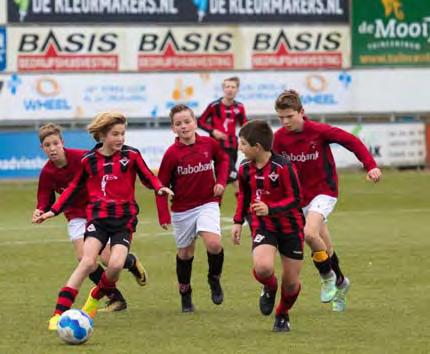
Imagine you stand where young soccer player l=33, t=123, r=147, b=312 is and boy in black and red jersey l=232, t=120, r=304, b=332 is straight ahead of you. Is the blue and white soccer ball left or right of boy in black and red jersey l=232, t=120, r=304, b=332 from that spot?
right

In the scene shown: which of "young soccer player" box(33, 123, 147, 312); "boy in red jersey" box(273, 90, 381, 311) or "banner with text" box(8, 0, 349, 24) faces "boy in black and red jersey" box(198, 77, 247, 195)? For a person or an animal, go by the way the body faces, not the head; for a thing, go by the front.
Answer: the banner with text

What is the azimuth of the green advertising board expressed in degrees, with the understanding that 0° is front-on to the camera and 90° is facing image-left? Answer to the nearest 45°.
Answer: approximately 0°

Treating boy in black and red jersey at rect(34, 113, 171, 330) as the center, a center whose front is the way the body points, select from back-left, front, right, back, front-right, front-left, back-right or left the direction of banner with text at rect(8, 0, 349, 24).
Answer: back

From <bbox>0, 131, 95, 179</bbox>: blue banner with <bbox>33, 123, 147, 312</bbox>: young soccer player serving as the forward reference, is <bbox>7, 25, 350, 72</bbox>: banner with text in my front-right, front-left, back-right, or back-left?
back-left

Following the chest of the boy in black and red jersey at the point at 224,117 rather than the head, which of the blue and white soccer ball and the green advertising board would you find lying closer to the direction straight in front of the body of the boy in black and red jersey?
the blue and white soccer ball

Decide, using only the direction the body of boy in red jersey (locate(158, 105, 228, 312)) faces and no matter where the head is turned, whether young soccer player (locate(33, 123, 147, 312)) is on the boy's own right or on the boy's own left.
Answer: on the boy's own right

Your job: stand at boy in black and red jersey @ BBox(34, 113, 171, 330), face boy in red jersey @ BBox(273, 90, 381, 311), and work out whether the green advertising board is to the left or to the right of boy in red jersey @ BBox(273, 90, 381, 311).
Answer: left

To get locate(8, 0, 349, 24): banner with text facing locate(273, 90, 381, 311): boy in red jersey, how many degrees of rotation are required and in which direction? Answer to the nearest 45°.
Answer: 0° — it already faces them

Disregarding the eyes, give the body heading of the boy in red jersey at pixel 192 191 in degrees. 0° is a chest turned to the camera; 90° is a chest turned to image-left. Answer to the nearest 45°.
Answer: approximately 0°

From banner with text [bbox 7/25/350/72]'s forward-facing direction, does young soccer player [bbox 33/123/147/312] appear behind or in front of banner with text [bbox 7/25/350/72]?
in front

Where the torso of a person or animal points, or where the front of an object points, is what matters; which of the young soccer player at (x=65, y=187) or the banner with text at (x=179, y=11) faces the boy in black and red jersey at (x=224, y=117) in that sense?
the banner with text
